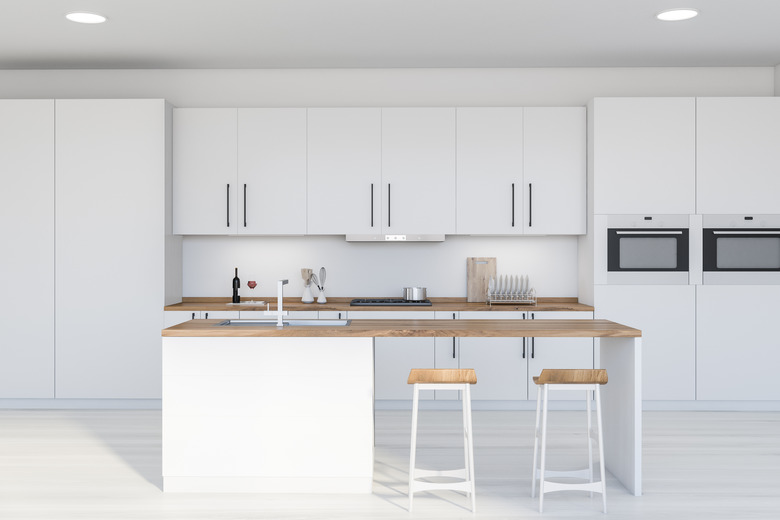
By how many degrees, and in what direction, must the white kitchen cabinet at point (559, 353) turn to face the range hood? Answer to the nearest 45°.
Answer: approximately 90° to its right

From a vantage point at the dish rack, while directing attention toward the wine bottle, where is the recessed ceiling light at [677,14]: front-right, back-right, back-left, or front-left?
back-left

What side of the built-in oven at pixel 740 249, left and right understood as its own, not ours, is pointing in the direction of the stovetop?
right

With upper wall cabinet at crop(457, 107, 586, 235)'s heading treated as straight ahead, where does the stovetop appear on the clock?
The stovetop is roughly at 3 o'clock from the upper wall cabinet.

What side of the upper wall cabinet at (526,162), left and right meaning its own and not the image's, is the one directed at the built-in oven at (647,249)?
left

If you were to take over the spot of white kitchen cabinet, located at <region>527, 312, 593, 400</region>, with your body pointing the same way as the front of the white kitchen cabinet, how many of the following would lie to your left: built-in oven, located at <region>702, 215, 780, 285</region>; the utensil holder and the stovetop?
1

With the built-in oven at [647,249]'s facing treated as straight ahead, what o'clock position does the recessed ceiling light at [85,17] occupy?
The recessed ceiling light is roughly at 2 o'clock from the built-in oven.

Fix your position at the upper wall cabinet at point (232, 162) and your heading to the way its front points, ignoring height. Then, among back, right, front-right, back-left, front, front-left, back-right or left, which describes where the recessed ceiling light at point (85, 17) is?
front-right

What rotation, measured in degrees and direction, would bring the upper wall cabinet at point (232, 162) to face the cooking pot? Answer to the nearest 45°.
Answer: approximately 90° to its left

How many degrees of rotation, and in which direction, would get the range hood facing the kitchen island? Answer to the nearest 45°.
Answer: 0° — it already faces it

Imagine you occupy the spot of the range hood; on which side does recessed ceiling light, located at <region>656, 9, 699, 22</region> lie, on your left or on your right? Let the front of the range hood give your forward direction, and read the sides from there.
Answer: on your left
